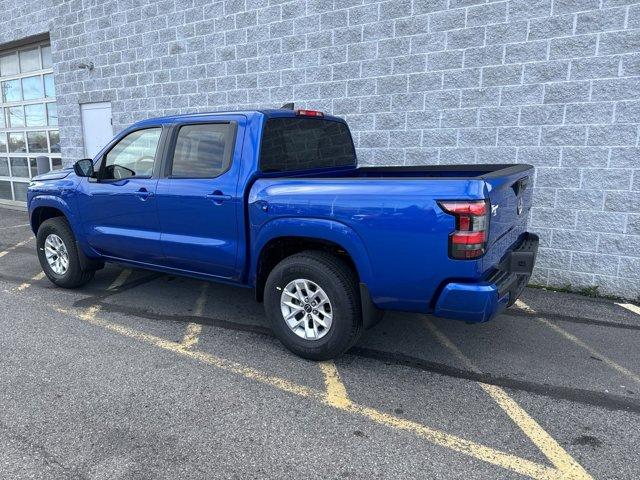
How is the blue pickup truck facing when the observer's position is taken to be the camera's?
facing away from the viewer and to the left of the viewer
